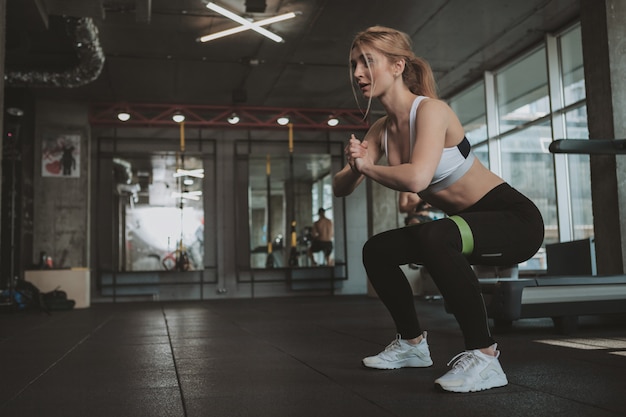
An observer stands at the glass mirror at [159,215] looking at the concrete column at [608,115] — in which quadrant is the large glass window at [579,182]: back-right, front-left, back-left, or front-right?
front-left

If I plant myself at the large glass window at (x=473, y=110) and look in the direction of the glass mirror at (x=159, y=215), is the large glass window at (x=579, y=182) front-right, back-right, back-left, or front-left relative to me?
back-left

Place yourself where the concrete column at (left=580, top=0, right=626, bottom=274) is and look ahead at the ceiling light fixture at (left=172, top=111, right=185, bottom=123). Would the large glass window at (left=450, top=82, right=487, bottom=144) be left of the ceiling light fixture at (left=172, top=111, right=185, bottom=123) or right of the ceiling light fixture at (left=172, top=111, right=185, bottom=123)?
right

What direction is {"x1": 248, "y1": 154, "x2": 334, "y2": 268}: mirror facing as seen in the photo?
toward the camera

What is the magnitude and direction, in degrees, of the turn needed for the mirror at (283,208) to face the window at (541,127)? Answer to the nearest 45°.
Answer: approximately 45° to its left

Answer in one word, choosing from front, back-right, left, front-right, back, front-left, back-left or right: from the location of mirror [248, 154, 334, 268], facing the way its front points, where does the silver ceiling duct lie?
front-right

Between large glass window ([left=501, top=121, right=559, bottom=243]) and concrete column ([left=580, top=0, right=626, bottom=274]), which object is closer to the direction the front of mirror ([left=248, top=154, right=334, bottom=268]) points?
the concrete column

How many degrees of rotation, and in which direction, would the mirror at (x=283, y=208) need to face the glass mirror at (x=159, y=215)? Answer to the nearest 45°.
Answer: approximately 90° to its right

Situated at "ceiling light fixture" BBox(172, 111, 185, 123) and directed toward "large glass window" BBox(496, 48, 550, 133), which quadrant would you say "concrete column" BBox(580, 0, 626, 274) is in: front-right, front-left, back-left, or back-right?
front-right

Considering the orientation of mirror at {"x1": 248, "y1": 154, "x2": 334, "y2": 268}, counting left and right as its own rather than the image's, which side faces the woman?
front

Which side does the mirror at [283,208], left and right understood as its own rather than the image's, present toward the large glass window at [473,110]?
left

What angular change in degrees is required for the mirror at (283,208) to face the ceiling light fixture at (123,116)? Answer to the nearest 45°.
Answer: approximately 90° to its right

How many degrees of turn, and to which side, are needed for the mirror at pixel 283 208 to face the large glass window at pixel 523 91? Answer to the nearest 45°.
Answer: approximately 45° to its left
